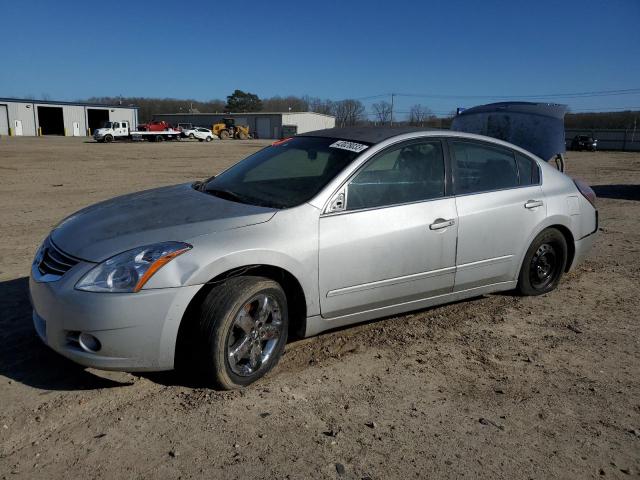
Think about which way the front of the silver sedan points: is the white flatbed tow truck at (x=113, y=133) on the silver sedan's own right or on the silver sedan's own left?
on the silver sedan's own right

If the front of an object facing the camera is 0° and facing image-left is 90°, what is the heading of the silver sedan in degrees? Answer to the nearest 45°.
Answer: approximately 45°

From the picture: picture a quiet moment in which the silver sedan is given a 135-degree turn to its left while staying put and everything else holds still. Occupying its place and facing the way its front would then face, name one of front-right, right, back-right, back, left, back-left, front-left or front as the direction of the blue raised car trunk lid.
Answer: front-left

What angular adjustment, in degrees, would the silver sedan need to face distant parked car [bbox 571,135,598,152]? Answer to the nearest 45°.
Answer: approximately 180°
